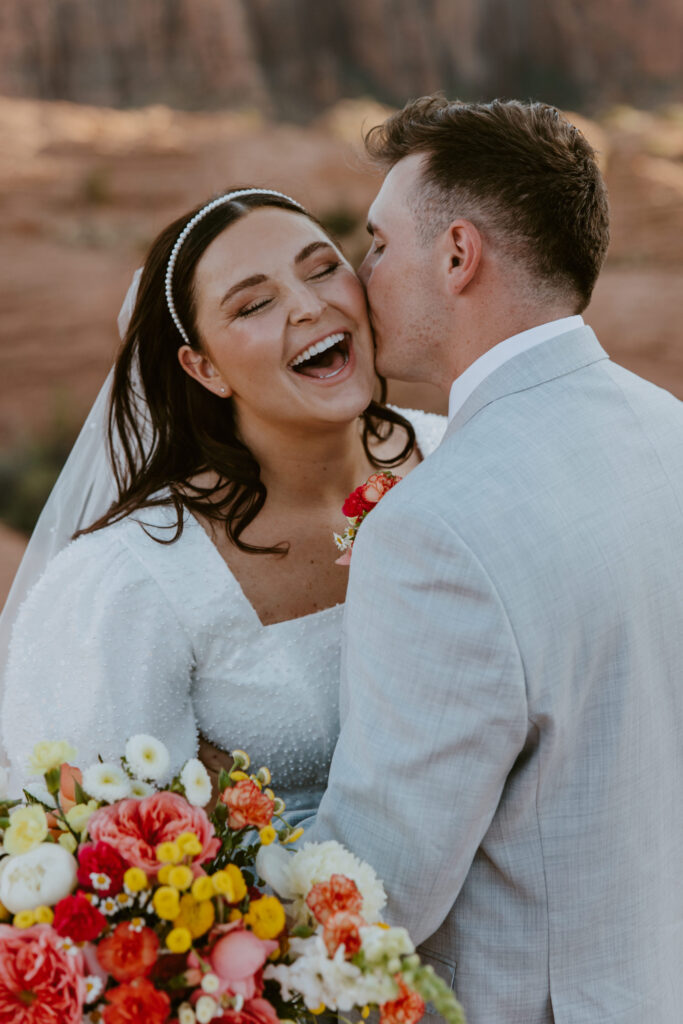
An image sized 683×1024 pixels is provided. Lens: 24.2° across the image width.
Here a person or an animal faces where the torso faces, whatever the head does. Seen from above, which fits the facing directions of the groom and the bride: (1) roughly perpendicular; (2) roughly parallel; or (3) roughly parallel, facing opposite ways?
roughly parallel, facing opposite ways

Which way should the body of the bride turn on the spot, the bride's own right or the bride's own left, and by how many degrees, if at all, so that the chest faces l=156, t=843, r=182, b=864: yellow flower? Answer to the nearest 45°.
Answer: approximately 45° to the bride's own right

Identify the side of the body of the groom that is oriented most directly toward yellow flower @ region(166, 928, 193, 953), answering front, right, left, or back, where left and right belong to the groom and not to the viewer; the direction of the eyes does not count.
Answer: left

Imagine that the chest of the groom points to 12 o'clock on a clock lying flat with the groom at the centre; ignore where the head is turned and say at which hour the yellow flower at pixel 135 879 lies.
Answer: The yellow flower is roughly at 9 o'clock from the groom.

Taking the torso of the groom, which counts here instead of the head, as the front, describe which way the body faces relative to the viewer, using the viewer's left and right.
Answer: facing away from the viewer and to the left of the viewer

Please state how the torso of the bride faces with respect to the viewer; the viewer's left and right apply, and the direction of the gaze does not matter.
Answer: facing the viewer and to the right of the viewer

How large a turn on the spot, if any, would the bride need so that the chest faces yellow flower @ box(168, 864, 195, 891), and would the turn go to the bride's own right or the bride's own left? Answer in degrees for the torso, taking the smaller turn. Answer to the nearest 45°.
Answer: approximately 45° to the bride's own right

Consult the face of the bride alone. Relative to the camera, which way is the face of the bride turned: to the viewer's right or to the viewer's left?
to the viewer's right

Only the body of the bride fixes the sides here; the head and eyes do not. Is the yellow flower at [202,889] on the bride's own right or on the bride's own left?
on the bride's own right
